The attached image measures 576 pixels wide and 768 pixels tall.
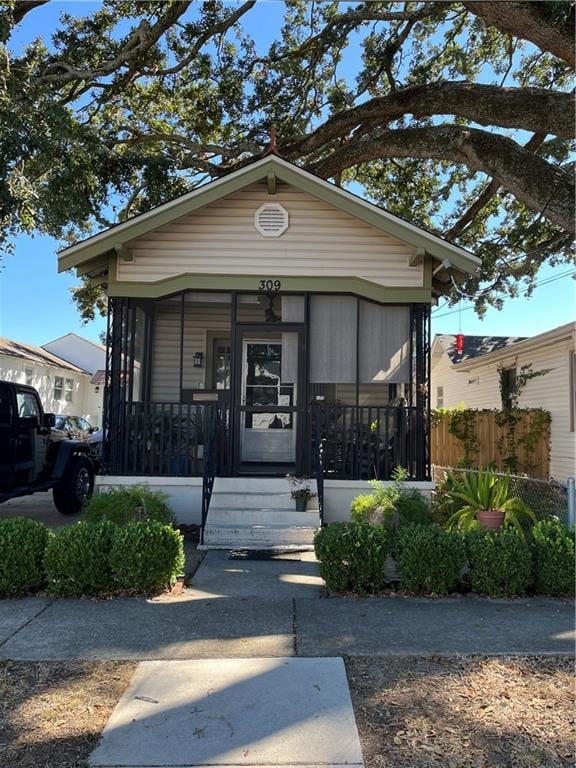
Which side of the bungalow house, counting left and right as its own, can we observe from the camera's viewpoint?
front

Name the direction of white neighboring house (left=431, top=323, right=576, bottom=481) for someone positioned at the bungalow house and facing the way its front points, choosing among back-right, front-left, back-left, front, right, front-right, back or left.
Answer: back-left

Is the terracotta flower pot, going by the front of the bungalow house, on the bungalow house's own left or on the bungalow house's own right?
on the bungalow house's own left

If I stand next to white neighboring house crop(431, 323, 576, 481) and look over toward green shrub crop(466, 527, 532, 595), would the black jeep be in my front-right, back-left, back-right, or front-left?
front-right

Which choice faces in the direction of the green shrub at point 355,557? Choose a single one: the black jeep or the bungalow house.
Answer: the bungalow house

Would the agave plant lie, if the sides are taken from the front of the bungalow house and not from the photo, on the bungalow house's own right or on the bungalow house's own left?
on the bungalow house's own left

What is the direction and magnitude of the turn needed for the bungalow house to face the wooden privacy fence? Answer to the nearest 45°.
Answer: approximately 135° to its left

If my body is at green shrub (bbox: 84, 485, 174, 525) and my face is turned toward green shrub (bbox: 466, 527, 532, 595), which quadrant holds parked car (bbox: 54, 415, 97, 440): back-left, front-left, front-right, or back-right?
back-left
